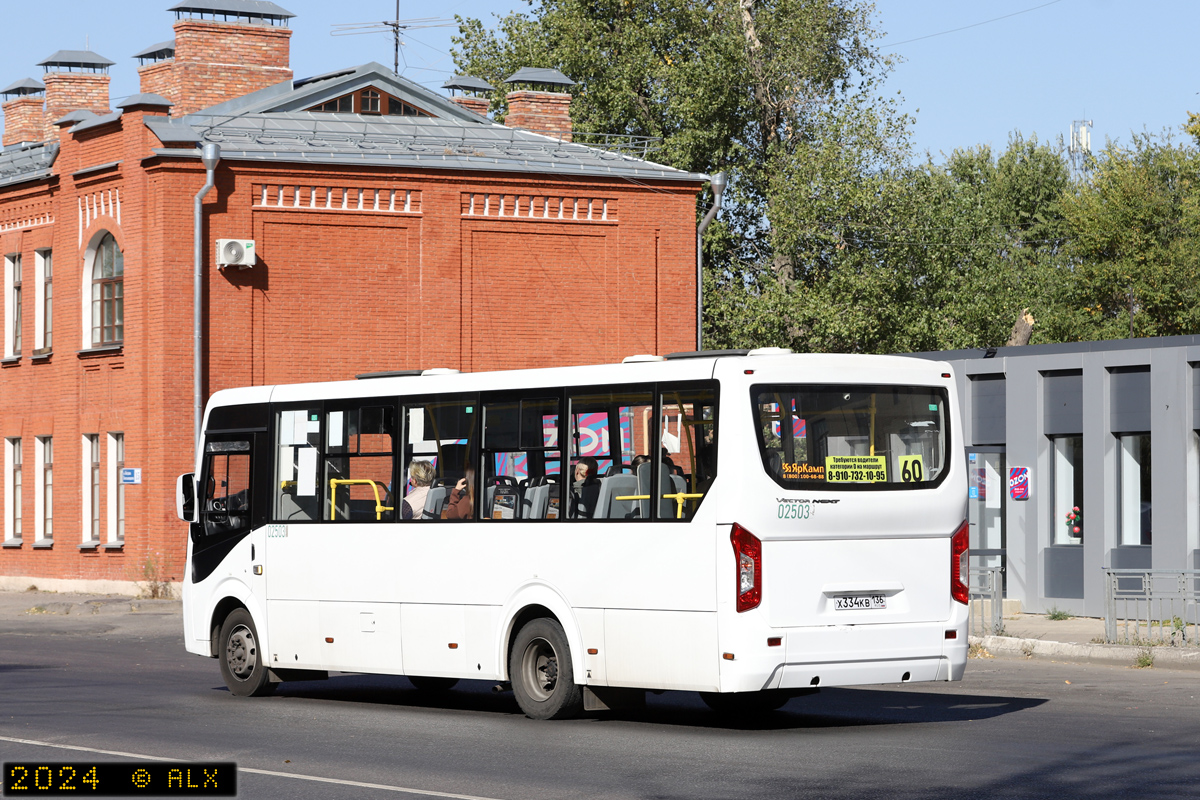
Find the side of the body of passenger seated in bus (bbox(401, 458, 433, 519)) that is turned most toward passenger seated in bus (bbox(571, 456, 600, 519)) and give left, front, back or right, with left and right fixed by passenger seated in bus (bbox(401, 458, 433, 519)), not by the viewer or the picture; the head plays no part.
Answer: back

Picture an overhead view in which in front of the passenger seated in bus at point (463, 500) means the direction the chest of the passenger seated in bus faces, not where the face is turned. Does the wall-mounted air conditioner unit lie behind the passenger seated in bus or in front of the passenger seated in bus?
in front

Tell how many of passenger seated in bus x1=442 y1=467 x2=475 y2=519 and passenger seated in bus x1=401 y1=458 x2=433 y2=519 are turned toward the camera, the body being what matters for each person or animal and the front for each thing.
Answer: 0

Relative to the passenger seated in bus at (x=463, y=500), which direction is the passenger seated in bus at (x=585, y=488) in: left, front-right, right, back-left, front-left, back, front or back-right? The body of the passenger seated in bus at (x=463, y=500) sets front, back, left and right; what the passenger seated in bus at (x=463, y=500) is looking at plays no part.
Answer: back

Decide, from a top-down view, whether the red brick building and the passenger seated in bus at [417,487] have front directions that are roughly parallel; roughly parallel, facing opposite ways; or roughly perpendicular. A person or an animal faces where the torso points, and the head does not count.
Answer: roughly perpendicular

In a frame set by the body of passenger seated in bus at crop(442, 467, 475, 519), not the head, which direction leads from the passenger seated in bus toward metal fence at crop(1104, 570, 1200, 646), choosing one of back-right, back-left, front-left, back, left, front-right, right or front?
right

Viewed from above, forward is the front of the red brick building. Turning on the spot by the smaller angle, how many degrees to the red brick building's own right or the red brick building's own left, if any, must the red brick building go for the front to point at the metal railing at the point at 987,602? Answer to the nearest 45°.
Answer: approximately 90° to the red brick building's own left

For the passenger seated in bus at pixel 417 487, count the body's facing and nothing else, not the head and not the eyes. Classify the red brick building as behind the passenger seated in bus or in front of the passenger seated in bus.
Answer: in front

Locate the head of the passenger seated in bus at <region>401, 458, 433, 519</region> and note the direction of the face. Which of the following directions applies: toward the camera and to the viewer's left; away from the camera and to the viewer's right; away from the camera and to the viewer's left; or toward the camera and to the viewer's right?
away from the camera and to the viewer's left

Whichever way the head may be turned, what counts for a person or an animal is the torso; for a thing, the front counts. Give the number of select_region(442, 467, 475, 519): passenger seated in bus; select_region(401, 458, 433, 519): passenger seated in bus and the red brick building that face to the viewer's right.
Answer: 0

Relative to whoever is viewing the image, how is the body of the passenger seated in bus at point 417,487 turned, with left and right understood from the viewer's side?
facing away from the viewer and to the left of the viewer

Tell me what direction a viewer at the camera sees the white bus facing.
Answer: facing away from the viewer and to the left of the viewer

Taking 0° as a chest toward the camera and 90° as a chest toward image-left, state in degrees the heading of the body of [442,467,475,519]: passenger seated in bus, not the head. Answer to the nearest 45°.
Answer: approximately 135°

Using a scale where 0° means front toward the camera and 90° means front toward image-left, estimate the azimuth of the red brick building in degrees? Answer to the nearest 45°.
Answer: approximately 45°

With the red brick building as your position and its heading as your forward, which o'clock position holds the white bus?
The white bus is roughly at 10 o'clock from the red brick building.
